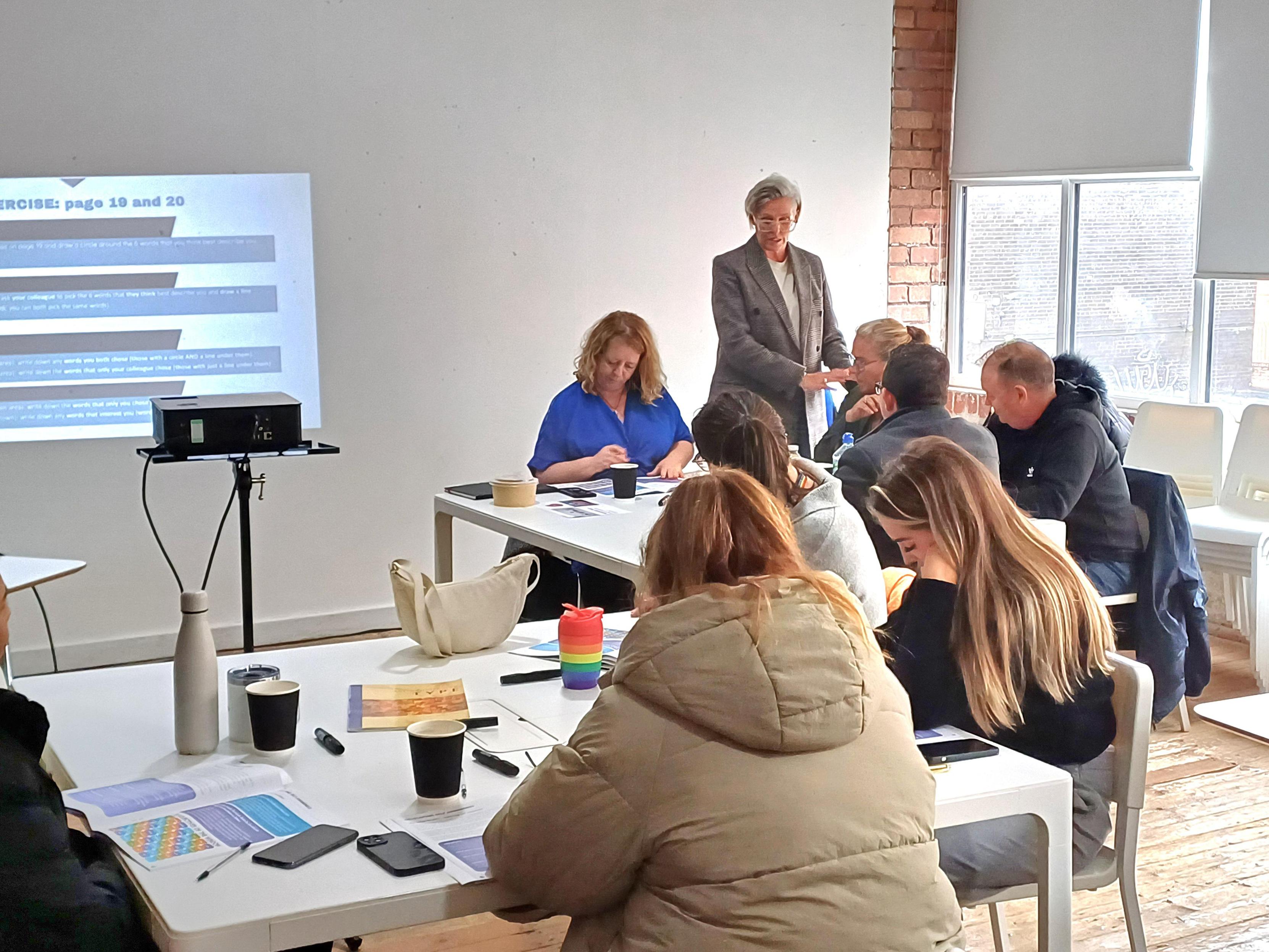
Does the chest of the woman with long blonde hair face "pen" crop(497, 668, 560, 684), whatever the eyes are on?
yes

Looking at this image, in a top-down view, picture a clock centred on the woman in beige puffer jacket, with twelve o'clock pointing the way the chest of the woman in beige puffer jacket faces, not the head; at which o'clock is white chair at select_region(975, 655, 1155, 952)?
The white chair is roughly at 3 o'clock from the woman in beige puffer jacket.

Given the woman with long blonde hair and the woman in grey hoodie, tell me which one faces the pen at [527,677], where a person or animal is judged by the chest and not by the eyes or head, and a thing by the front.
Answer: the woman with long blonde hair

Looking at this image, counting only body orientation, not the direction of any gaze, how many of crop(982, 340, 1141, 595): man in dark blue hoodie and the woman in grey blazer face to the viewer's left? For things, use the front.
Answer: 1

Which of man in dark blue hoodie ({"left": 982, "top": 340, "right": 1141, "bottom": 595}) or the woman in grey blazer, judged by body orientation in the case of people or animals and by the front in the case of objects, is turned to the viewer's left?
the man in dark blue hoodie

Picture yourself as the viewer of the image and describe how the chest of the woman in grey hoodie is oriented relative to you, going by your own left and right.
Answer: facing away from the viewer and to the left of the viewer

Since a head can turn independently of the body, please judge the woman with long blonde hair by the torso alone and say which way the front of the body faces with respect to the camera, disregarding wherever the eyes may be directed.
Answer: to the viewer's left

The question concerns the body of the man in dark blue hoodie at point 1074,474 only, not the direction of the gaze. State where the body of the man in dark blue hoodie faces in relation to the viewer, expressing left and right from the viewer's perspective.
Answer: facing to the left of the viewer

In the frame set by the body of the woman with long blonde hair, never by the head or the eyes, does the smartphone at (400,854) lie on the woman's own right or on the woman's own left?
on the woman's own left

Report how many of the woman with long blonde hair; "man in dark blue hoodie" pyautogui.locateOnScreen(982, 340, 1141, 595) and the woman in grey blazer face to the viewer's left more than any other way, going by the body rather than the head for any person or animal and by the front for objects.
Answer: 2

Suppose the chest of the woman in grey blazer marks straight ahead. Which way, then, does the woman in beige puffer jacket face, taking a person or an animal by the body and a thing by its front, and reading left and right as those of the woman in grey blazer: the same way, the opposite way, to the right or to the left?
the opposite way

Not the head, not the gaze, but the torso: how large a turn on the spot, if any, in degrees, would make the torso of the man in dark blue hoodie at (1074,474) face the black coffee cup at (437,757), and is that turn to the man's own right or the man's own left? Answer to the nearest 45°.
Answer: approximately 90° to the man's own left

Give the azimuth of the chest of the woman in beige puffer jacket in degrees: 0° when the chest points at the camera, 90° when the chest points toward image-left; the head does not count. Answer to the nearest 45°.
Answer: approximately 135°
